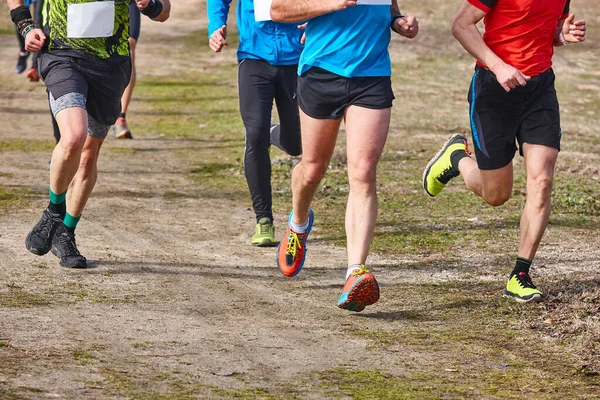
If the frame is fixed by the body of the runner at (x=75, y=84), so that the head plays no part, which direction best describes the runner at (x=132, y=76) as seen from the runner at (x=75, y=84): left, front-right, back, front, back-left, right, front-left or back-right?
back

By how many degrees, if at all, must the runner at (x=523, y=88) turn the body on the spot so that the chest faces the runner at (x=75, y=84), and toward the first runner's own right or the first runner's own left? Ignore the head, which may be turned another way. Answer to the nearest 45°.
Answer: approximately 135° to the first runner's own right

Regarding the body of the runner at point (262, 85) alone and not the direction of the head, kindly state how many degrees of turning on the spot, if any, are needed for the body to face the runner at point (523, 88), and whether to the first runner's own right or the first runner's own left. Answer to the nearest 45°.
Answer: approximately 45° to the first runner's own left

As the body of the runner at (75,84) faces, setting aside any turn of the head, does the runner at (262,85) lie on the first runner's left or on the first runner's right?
on the first runner's left

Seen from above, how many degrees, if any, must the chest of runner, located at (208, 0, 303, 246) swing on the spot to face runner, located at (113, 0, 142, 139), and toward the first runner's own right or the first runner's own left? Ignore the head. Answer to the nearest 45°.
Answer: approximately 180°

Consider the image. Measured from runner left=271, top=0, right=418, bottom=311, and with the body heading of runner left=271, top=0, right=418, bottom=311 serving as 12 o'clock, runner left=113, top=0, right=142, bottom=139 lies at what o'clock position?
runner left=113, top=0, right=142, bottom=139 is roughly at 5 o'clock from runner left=271, top=0, right=418, bottom=311.

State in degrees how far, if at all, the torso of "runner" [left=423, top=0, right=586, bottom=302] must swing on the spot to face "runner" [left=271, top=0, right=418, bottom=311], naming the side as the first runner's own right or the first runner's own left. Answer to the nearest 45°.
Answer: approximately 90° to the first runner's own right

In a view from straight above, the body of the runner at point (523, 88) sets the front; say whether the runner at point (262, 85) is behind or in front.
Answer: behind

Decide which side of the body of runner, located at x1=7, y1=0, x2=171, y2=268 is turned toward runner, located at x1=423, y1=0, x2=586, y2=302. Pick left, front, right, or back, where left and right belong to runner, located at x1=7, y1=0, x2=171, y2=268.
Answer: left

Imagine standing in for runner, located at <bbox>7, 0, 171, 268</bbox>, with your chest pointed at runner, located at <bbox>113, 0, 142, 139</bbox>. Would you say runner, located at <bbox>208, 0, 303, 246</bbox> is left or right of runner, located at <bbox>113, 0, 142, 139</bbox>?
right
